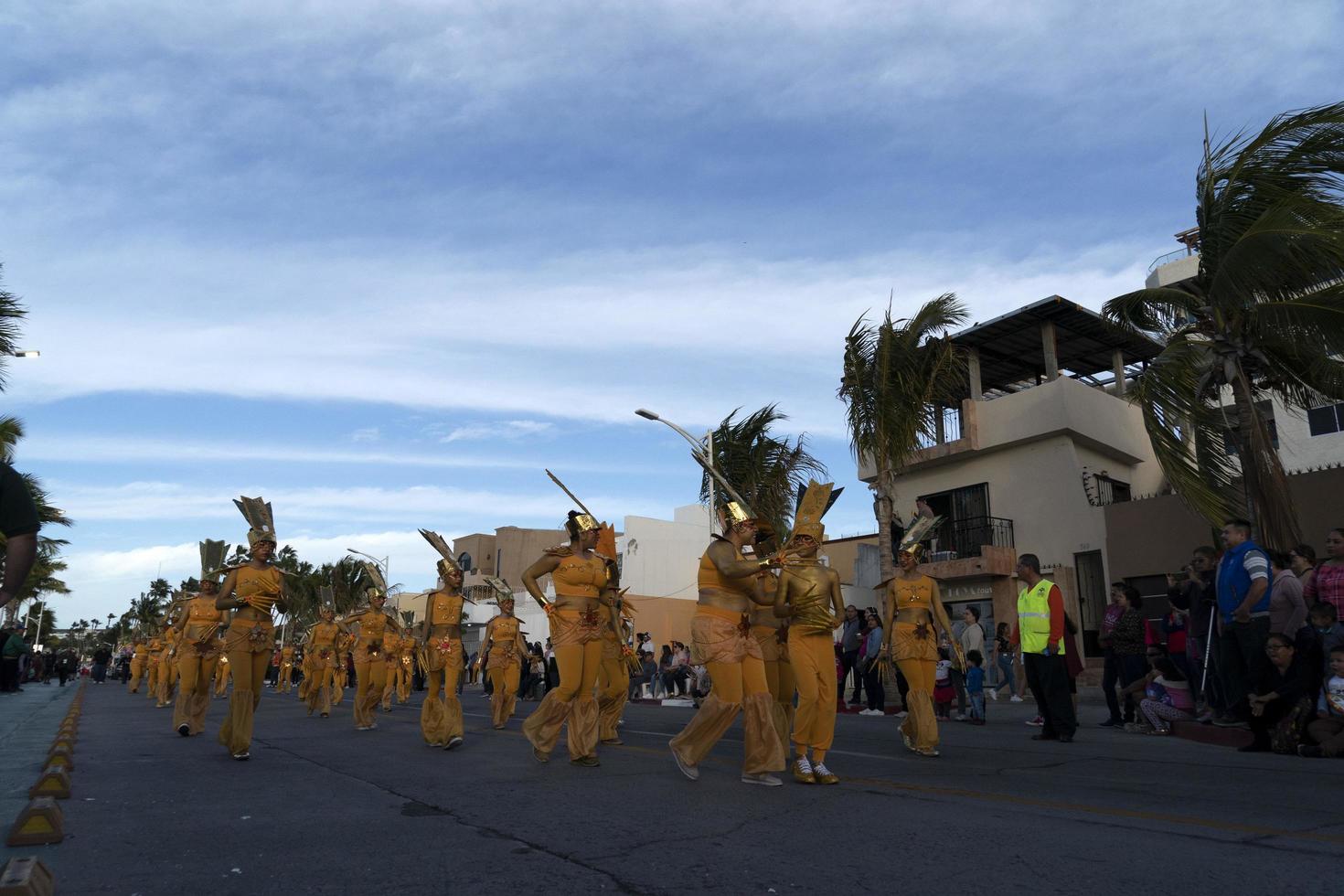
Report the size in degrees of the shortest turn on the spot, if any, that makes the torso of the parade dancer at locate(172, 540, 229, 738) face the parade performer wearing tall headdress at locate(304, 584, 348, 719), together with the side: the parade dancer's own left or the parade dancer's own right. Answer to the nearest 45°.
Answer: approximately 180°

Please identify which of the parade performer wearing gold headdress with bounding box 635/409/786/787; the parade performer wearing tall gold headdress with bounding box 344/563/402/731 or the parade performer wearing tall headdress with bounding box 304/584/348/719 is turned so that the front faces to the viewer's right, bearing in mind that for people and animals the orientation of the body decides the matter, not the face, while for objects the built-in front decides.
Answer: the parade performer wearing gold headdress with bounding box 635/409/786/787

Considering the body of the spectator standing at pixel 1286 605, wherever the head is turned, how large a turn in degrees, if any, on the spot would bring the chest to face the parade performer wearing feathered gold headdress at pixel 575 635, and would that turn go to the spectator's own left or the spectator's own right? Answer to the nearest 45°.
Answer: approximately 45° to the spectator's own left

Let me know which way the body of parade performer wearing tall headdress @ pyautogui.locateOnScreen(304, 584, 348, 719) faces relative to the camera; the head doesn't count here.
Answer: toward the camera

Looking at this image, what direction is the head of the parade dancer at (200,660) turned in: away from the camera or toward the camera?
toward the camera

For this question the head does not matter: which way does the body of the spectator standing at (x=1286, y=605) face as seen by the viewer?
to the viewer's left

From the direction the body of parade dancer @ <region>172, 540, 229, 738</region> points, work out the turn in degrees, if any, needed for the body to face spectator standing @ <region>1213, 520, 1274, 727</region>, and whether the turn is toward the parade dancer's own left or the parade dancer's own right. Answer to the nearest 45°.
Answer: approximately 45° to the parade dancer's own left

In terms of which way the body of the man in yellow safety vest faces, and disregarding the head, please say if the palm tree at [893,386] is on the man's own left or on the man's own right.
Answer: on the man's own right

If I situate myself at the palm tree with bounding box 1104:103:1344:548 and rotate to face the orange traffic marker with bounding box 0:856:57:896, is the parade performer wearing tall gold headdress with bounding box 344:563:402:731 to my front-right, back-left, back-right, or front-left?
front-right

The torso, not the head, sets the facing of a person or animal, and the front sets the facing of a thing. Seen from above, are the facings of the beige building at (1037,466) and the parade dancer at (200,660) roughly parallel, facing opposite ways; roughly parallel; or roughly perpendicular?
roughly perpendicular

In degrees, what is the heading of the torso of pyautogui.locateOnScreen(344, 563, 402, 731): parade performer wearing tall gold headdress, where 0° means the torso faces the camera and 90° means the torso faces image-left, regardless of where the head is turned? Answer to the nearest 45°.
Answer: approximately 0°

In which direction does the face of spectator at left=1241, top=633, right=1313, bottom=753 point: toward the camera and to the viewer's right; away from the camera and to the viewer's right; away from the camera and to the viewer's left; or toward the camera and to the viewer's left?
toward the camera and to the viewer's left

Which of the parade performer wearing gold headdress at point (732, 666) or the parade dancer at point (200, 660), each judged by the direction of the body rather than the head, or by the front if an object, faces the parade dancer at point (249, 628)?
the parade dancer at point (200, 660)

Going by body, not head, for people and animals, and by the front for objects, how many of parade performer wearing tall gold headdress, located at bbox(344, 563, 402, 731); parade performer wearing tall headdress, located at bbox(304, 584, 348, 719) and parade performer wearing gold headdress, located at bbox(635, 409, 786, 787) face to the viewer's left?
0

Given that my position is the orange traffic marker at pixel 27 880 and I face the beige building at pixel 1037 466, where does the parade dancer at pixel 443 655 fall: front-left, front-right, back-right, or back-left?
front-left

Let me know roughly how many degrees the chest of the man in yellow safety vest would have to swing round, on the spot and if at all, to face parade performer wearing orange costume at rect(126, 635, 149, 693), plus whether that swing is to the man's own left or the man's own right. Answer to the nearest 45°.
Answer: approximately 90° to the man's own right

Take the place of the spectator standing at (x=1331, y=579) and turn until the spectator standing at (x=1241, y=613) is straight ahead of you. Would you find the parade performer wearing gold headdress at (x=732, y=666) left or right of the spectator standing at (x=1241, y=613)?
left

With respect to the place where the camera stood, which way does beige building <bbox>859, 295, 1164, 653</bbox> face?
facing the viewer and to the left of the viewer

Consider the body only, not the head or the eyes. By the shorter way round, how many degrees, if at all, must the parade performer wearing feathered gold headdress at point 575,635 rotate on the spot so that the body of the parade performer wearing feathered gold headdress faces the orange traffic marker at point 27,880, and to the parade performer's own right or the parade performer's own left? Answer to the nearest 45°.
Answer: approximately 45° to the parade performer's own right
